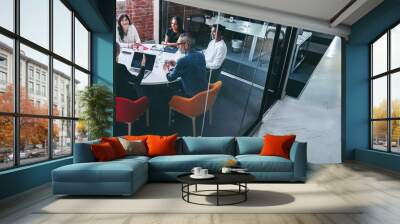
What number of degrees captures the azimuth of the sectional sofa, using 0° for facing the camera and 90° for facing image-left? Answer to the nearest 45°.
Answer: approximately 0°

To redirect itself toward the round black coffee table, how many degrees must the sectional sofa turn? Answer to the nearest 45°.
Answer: approximately 45° to its left

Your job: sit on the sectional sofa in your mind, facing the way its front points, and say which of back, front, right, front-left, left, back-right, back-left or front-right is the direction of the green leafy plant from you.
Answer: back-right
